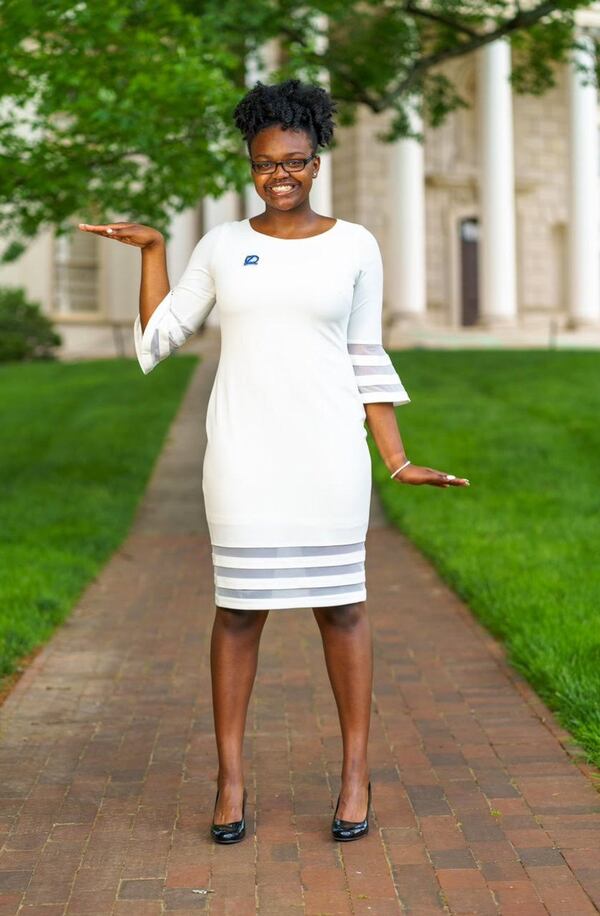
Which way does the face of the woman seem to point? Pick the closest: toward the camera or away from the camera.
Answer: toward the camera

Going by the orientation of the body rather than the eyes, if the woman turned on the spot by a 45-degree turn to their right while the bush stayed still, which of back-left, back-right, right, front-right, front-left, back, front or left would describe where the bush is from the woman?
back-right

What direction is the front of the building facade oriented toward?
toward the camera

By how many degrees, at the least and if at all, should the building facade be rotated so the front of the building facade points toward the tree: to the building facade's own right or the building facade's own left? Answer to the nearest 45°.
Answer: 0° — it already faces it

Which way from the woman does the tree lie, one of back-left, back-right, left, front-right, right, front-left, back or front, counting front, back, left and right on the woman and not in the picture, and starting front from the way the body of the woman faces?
back

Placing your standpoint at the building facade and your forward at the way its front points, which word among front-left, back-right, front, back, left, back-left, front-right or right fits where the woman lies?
front

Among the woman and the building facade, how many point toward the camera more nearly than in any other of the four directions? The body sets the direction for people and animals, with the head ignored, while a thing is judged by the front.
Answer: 2

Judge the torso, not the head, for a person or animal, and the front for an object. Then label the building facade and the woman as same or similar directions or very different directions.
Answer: same or similar directions

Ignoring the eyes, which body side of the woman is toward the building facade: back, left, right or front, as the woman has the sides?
back
